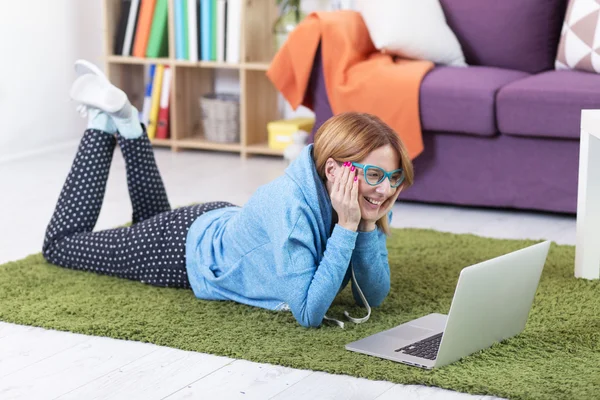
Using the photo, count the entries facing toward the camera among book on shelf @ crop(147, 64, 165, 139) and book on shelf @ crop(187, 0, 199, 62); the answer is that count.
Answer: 2

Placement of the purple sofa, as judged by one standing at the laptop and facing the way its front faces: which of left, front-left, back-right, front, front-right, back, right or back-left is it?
front-right

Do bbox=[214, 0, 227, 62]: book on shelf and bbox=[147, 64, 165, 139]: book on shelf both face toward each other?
no

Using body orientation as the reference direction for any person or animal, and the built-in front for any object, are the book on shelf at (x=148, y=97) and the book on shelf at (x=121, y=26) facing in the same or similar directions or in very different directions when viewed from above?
same or similar directions

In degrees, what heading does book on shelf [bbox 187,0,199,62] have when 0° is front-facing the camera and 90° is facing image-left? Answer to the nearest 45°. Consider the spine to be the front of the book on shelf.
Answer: approximately 0°

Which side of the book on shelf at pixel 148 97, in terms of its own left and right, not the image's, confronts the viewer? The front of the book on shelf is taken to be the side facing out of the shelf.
front

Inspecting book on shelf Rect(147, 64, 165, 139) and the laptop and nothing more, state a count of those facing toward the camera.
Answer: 1

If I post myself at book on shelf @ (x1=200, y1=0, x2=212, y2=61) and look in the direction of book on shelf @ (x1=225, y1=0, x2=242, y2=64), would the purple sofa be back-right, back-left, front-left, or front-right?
front-right

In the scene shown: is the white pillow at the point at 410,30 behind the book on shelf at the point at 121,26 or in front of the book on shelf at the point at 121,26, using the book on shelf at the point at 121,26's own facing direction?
in front

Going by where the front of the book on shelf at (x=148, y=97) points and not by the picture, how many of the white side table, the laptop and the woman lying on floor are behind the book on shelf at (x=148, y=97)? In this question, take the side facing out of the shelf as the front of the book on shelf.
0

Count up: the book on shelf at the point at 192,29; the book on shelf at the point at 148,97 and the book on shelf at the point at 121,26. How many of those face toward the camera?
3

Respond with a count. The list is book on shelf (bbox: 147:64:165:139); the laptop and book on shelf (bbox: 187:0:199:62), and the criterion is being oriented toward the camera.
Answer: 2

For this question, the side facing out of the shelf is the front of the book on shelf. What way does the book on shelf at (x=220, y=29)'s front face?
toward the camera

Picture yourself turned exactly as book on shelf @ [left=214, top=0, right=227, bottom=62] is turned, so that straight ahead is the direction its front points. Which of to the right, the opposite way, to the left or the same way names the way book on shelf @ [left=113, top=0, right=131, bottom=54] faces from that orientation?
the same way

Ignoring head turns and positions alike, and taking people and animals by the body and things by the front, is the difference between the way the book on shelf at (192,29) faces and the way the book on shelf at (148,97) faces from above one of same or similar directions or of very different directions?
same or similar directions

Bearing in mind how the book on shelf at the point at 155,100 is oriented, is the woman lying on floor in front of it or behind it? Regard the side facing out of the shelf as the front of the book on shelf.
in front

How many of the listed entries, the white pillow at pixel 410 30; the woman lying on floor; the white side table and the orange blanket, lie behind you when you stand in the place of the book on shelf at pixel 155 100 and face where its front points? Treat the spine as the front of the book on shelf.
0
